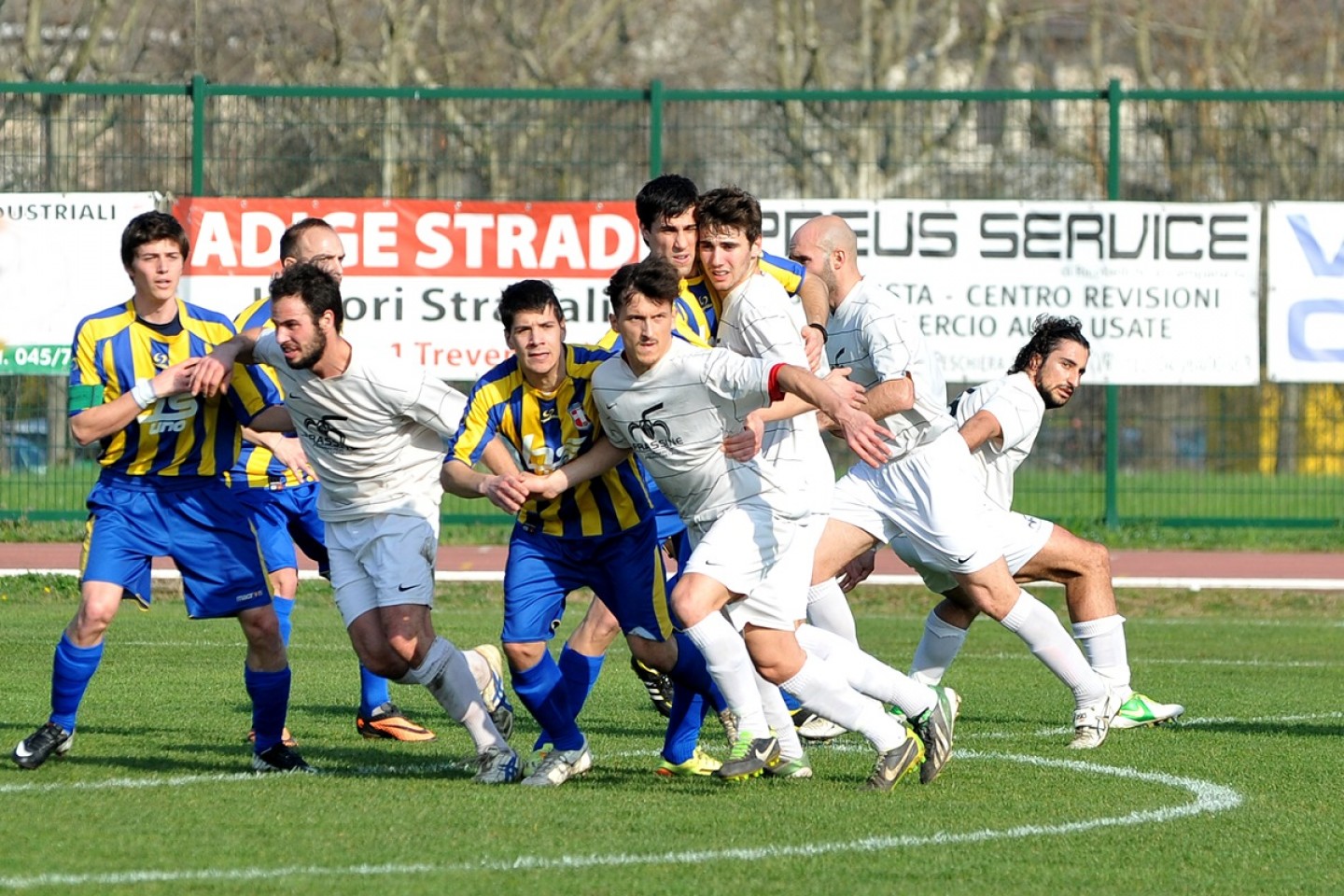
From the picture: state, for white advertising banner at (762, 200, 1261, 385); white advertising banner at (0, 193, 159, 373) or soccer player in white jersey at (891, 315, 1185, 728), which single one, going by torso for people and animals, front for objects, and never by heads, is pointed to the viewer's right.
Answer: the soccer player in white jersey

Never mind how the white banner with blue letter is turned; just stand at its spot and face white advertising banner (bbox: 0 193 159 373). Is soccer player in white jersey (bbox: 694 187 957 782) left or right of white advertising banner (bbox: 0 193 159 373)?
left

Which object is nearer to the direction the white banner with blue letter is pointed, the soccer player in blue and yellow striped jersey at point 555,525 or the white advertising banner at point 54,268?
the soccer player in blue and yellow striped jersey

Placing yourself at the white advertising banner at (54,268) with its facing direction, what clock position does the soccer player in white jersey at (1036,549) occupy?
The soccer player in white jersey is roughly at 11 o'clock from the white advertising banner.

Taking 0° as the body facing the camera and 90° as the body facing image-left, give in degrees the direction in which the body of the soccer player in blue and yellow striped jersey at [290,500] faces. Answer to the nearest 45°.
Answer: approximately 315°

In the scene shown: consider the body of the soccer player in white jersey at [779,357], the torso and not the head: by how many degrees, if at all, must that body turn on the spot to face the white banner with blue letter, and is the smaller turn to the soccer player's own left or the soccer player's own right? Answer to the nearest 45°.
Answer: approximately 180°

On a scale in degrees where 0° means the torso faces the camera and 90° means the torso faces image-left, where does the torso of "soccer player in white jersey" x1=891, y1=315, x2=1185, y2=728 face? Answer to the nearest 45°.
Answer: approximately 270°

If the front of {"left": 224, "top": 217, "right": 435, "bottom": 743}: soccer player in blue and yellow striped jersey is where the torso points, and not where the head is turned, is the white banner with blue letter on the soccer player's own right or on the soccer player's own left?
on the soccer player's own left
